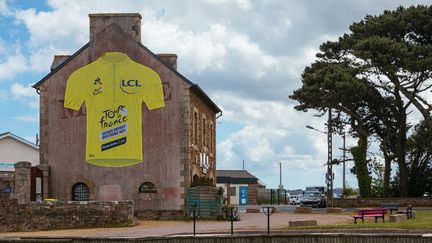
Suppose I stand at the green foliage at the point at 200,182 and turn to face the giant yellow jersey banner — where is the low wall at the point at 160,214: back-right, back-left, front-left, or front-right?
front-left

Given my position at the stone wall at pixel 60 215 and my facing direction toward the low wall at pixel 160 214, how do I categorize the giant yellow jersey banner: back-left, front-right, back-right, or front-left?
front-left

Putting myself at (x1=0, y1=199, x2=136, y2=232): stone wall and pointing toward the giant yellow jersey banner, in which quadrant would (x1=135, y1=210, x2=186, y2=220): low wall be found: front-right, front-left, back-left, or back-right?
front-right

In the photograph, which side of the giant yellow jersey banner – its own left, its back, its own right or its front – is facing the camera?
front

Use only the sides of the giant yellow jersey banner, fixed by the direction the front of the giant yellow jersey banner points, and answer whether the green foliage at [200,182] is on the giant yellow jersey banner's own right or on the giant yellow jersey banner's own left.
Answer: on the giant yellow jersey banner's own left

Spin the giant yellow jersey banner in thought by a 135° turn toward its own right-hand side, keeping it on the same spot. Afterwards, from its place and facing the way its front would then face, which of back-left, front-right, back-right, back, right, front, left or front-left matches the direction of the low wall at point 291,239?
back-left
